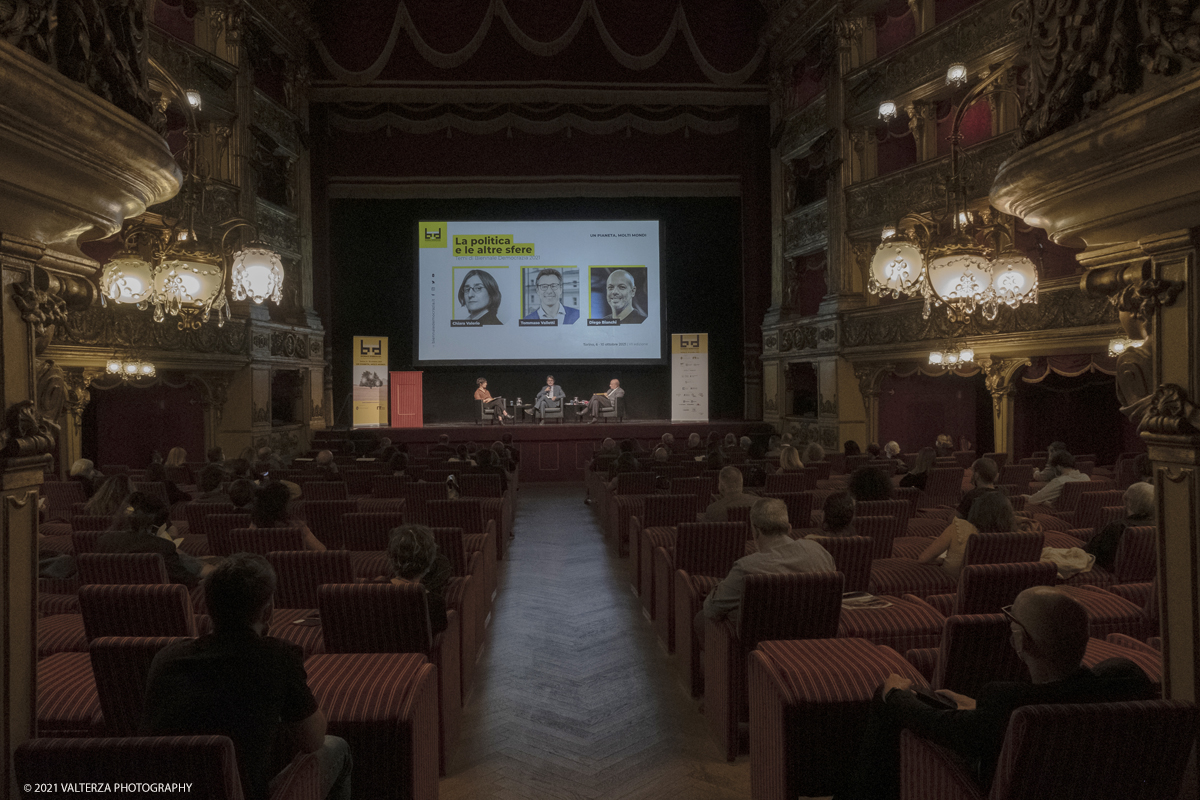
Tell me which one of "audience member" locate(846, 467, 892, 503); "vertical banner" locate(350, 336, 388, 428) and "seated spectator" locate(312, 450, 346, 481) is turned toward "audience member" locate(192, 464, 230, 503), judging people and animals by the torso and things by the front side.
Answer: the vertical banner

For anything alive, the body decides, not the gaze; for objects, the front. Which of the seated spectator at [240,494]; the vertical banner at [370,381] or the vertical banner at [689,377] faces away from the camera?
the seated spectator

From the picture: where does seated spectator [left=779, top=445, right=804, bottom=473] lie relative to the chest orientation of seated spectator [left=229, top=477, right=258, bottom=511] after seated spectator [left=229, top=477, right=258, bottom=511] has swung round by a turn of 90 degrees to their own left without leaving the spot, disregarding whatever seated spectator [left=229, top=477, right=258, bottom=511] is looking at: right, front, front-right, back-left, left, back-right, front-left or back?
back

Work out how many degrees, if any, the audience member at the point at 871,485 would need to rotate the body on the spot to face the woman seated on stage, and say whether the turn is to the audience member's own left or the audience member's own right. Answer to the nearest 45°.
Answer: approximately 45° to the audience member's own left

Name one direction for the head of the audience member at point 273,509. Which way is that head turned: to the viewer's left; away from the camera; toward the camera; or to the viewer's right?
away from the camera

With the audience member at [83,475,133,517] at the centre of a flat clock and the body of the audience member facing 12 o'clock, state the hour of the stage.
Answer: The stage is roughly at 12 o'clock from the audience member.

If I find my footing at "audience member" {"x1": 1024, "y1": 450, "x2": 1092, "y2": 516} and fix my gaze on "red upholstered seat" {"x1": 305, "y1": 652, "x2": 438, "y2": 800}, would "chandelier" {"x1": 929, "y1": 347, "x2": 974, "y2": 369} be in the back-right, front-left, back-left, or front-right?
back-right

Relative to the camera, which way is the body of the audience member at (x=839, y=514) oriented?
away from the camera

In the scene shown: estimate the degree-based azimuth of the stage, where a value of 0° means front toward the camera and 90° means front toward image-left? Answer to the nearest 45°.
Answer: approximately 0°

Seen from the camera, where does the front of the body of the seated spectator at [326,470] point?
away from the camera

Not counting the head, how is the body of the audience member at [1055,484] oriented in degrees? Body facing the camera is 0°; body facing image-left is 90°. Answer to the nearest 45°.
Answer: approximately 135°

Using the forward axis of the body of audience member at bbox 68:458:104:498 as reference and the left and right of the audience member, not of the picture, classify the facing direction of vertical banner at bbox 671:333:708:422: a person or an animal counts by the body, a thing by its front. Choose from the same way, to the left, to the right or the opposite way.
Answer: the opposite way

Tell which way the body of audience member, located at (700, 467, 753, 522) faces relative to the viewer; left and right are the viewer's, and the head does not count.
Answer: facing away from the viewer

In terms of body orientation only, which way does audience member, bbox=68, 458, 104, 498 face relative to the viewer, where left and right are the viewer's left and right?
facing away from the viewer and to the right of the viewer

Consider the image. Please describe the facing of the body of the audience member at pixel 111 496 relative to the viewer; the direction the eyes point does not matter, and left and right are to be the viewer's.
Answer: facing away from the viewer and to the right of the viewer

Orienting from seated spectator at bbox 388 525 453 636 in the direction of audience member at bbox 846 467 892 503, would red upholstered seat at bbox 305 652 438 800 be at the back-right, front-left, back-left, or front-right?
back-right

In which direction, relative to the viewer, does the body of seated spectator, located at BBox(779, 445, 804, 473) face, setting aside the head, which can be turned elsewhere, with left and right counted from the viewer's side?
facing away from the viewer

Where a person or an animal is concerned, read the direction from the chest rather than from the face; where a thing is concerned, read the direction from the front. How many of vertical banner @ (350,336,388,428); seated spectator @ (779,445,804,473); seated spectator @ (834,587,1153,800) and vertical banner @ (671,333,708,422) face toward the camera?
2
